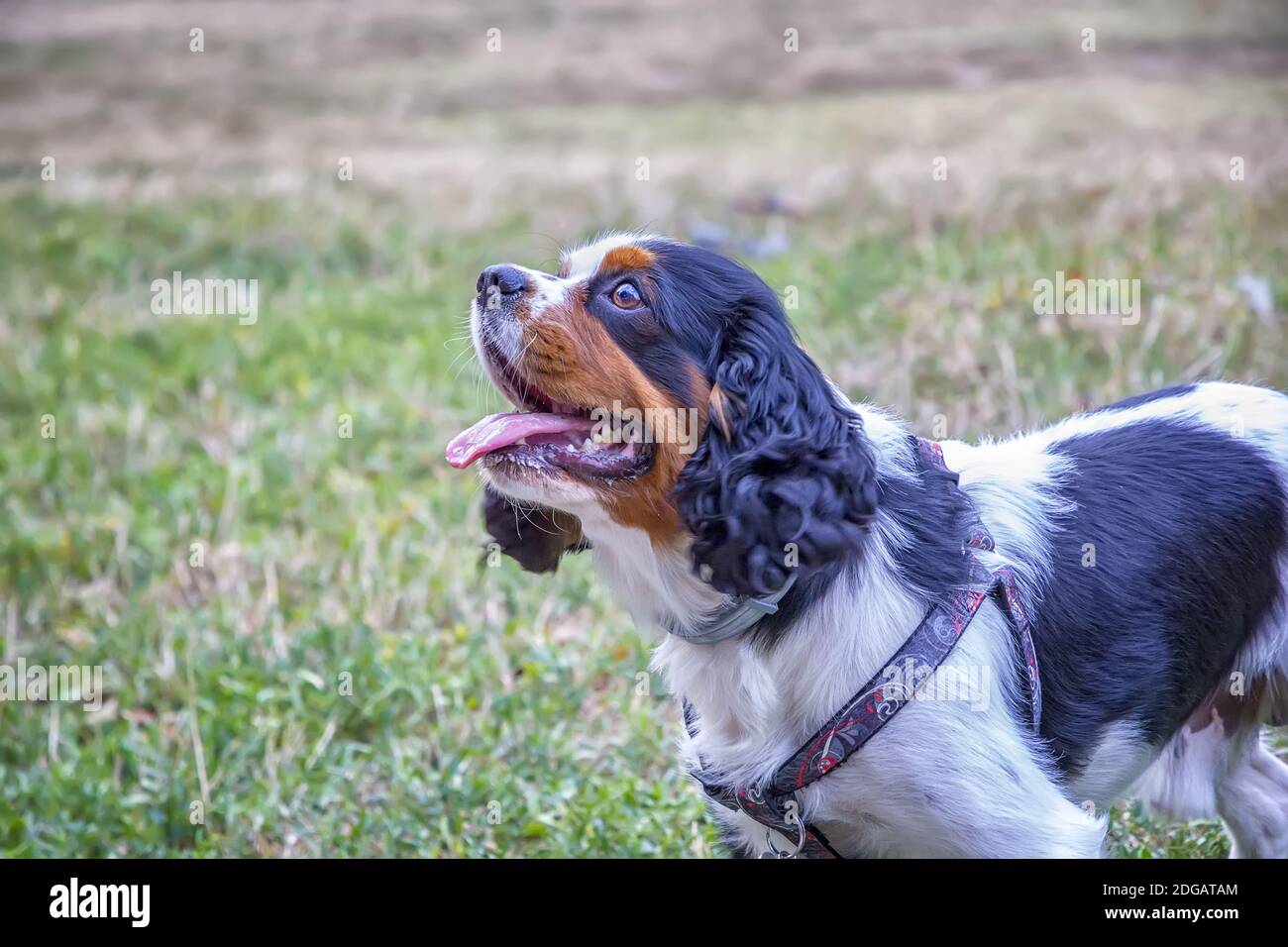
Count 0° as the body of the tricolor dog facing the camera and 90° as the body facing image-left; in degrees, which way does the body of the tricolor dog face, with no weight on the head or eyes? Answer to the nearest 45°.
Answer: approximately 90°
